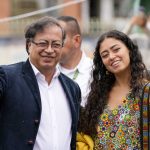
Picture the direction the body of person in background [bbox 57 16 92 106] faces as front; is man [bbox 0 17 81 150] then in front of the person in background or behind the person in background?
in front

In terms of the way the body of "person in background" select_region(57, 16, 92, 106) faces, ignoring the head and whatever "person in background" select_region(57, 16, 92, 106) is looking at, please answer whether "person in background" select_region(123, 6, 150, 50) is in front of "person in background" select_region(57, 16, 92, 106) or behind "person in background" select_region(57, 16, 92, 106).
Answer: behind

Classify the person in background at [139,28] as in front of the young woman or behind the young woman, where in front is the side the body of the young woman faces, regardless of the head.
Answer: behind

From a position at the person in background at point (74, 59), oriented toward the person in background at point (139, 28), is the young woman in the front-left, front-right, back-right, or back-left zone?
back-right

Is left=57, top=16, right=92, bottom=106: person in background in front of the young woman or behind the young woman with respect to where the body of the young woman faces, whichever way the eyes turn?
behind

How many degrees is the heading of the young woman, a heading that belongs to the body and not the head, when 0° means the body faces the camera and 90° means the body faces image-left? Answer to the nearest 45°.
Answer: approximately 0°

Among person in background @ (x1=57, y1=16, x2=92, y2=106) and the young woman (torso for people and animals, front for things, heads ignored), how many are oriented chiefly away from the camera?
0

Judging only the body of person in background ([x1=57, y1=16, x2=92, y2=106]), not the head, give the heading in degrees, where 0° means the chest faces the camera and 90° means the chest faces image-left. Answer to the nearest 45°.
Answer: approximately 45°

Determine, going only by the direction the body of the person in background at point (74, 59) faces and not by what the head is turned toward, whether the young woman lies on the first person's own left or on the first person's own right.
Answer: on the first person's own left

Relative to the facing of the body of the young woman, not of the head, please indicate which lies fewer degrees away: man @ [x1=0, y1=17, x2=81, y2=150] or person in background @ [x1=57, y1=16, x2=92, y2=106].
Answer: the man
